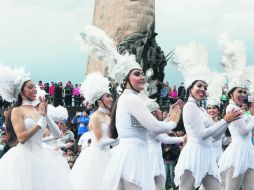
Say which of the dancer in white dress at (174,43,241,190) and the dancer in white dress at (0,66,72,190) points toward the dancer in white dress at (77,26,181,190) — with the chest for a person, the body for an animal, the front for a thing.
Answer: the dancer in white dress at (0,66,72,190)

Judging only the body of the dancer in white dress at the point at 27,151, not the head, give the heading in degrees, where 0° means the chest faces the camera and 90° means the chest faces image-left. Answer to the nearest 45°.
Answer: approximately 315°

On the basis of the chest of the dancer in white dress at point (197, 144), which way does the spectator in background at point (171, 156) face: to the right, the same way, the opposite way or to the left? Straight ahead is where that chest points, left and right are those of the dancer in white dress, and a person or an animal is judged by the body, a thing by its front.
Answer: to the right

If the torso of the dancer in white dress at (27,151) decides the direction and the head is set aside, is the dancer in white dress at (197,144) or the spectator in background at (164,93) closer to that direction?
the dancer in white dress

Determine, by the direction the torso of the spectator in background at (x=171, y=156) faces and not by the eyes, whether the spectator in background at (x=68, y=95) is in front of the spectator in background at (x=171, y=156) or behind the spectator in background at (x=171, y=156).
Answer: behind

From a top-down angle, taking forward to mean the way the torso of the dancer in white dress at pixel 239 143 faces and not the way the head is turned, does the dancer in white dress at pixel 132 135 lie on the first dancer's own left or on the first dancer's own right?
on the first dancer's own right

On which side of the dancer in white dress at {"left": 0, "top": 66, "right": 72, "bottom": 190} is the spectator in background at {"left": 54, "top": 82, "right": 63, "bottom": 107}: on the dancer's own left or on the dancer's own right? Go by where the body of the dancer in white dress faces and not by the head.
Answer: on the dancer's own left
